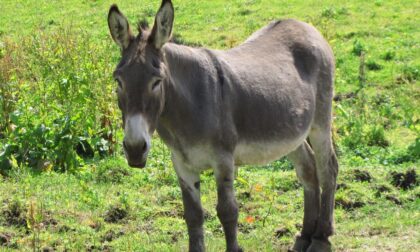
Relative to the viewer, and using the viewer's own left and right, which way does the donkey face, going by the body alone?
facing the viewer and to the left of the viewer

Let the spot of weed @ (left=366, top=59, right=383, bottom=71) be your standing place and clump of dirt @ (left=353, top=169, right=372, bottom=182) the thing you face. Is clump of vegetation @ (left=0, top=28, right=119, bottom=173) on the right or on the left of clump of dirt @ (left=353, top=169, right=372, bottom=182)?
right

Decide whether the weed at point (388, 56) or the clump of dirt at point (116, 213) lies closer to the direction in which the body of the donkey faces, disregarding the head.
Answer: the clump of dirt

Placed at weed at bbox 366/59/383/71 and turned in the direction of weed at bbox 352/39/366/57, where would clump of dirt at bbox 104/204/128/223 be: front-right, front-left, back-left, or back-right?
back-left

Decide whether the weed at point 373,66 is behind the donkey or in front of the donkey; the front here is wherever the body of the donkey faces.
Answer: behind

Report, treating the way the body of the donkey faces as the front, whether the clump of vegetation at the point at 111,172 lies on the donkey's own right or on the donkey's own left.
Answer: on the donkey's own right

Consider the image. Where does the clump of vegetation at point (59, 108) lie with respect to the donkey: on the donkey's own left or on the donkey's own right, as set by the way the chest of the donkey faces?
on the donkey's own right

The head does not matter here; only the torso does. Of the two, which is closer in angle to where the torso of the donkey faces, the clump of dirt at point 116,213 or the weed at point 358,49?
the clump of dirt

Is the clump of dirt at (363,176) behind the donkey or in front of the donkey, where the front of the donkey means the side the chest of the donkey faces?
behind

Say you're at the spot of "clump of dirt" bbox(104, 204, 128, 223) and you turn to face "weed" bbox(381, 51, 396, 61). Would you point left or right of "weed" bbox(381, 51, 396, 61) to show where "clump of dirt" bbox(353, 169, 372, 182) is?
right
